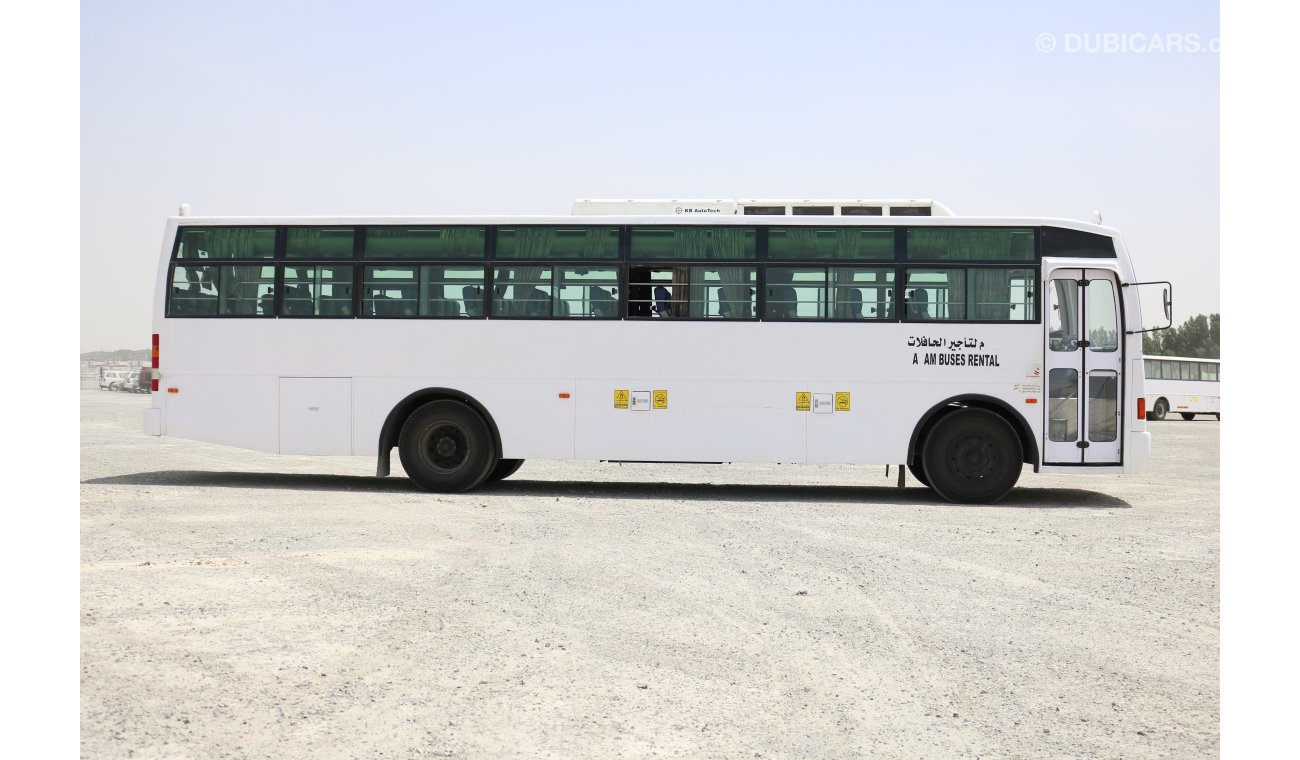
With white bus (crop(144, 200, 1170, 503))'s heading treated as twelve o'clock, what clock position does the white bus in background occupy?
The white bus in background is roughly at 10 o'clock from the white bus.

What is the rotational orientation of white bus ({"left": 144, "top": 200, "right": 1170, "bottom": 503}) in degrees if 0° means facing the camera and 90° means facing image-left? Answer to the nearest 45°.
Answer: approximately 270°
